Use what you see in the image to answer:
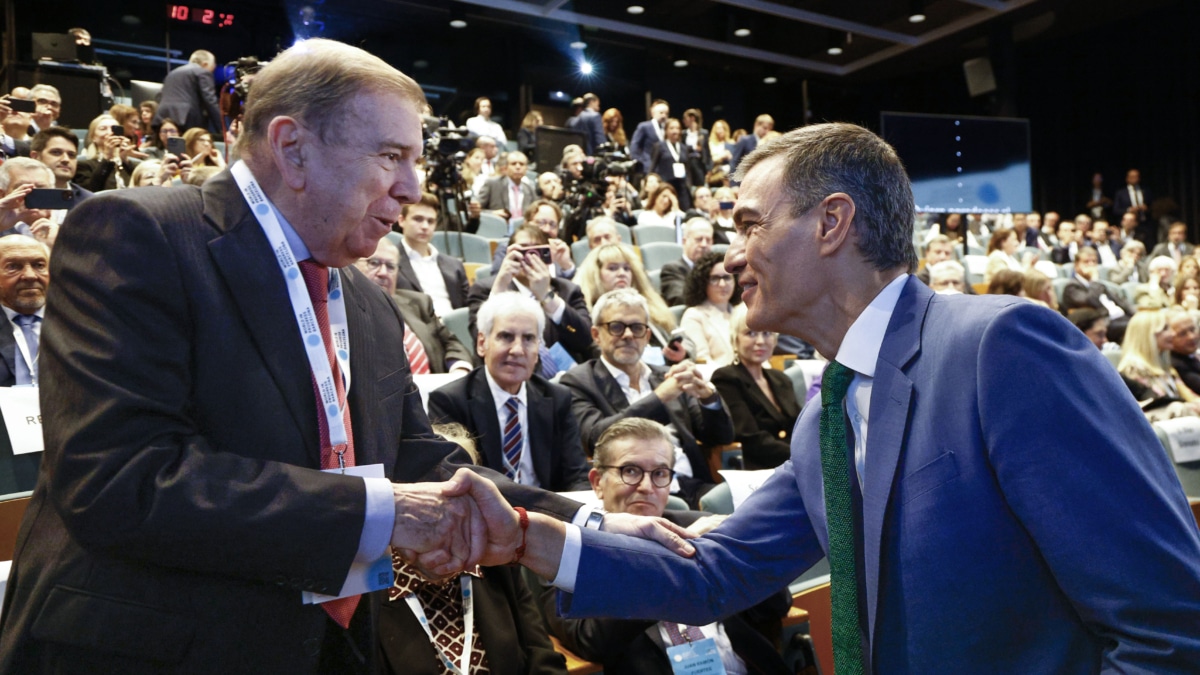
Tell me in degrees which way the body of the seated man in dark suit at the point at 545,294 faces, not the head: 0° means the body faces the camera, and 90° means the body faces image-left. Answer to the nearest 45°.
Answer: approximately 0°

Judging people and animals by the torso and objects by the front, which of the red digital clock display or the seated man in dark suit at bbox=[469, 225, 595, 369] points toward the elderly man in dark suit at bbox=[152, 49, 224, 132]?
the red digital clock display

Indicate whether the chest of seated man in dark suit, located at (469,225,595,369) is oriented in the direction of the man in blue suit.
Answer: yes

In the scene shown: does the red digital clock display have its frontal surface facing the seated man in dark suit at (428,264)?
yes

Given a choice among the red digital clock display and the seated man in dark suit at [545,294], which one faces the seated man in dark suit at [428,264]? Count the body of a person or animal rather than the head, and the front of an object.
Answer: the red digital clock display

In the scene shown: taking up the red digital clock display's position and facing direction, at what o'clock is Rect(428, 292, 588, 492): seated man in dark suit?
The seated man in dark suit is roughly at 12 o'clock from the red digital clock display.

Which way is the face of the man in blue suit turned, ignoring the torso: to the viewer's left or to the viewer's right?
to the viewer's left

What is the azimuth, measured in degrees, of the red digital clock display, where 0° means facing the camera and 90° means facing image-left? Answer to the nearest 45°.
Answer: approximately 0°

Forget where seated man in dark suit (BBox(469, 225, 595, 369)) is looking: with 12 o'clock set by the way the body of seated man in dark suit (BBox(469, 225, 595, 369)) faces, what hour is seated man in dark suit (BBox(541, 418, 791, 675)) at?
seated man in dark suit (BBox(541, 418, 791, 675)) is roughly at 12 o'clock from seated man in dark suit (BBox(469, 225, 595, 369)).

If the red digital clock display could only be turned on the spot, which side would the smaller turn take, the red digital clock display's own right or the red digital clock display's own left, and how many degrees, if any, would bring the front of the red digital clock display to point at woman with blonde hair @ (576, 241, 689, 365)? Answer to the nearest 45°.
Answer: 0° — it already faces them

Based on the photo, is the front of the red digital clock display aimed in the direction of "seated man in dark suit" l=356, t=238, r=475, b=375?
yes

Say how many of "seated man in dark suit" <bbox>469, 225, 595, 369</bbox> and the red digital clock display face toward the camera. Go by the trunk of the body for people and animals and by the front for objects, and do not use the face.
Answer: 2

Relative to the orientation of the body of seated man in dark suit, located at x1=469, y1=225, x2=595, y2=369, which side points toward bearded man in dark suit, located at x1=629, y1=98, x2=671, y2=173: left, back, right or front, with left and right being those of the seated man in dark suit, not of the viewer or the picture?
back

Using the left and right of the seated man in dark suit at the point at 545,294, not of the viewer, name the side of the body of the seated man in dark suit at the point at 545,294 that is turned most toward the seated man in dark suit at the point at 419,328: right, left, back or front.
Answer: right
